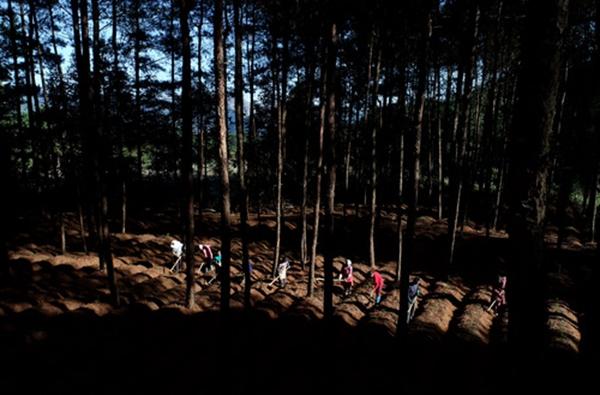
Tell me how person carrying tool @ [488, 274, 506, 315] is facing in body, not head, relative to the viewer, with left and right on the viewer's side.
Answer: facing the viewer and to the left of the viewer

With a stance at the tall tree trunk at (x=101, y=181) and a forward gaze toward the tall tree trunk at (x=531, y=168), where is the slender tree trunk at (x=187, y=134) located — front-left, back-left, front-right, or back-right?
front-left

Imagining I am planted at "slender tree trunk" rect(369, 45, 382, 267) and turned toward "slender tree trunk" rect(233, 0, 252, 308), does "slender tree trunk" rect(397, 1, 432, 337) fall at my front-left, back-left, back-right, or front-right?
front-left

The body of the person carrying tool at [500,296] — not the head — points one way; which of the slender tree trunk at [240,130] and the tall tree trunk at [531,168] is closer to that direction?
the slender tree trunk

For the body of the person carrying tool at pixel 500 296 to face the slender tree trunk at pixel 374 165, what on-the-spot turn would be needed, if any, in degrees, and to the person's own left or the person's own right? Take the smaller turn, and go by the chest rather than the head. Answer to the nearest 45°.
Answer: approximately 45° to the person's own right

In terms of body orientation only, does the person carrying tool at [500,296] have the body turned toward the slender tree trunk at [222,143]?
yes

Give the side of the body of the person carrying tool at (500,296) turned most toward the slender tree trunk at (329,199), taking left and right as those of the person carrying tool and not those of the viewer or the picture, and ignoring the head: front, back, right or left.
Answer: front

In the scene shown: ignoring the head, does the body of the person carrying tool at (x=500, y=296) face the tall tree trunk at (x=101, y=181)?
yes

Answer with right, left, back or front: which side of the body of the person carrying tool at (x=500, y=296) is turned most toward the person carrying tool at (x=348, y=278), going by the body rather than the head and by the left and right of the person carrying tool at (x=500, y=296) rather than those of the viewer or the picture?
front

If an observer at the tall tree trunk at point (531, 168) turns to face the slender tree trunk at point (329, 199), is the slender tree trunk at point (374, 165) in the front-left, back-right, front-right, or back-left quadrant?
front-right

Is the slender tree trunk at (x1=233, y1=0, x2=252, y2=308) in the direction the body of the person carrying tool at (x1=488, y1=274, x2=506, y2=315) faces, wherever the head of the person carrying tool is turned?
yes

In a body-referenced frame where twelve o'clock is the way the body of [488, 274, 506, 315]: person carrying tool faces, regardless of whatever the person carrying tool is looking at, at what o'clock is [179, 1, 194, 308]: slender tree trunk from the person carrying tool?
The slender tree trunk is roughly at 12 o'clock from the person carrying tool.

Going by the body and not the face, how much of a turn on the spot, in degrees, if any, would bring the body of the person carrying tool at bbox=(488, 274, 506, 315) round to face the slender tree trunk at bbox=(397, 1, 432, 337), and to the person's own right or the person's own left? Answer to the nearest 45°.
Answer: approximately 45° to the person's own left

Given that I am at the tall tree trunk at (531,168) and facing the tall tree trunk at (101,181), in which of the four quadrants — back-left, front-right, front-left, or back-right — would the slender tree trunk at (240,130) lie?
front-right
